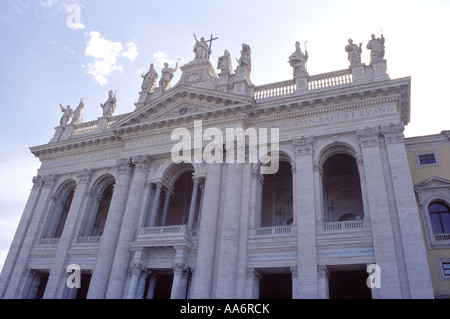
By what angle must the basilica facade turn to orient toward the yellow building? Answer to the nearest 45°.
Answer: approximately 135° to its left

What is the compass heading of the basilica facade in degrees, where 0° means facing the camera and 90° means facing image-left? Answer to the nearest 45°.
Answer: approximately 45°
